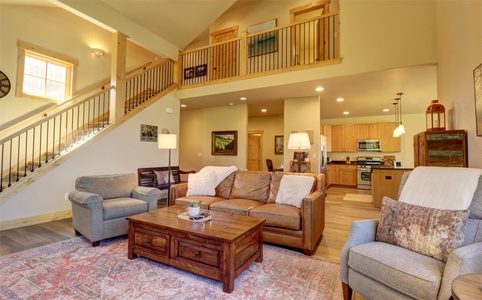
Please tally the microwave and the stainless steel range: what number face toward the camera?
2

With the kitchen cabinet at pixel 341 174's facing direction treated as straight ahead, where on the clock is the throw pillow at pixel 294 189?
The throw pillow is roughly at 12 o'clock from the kitchen cabinet.

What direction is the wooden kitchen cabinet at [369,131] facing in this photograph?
toward the camera

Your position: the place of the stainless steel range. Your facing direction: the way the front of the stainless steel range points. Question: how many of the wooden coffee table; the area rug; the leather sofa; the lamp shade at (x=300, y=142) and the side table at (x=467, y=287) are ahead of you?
5

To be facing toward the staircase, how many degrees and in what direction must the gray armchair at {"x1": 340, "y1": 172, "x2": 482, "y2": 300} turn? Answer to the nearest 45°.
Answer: approximately 45° to its right

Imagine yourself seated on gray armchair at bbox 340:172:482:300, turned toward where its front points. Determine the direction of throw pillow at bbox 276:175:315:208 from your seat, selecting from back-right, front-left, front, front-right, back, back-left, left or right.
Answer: right

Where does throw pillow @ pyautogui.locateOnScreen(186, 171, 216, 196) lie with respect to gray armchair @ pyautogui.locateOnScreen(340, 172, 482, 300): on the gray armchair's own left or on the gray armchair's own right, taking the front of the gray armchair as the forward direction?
on the gray armchair's own right

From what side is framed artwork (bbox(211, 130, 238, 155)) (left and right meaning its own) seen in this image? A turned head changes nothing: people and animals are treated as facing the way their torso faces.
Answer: front

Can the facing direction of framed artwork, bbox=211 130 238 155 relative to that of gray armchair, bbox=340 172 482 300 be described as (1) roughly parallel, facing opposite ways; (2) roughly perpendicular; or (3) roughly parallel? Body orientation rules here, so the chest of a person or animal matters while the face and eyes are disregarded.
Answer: roughly parallel

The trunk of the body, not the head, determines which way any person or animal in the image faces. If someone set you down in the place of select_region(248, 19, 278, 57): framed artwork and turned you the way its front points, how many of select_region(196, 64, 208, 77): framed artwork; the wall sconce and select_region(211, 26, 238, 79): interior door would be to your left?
0

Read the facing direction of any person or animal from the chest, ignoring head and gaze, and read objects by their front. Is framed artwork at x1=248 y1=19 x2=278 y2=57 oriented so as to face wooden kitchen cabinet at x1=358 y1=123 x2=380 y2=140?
no

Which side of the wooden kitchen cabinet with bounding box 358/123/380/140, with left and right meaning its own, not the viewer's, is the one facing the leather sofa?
front

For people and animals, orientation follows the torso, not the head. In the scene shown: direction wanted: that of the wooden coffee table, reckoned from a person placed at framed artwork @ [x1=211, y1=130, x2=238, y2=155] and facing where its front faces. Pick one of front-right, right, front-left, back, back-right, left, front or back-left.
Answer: front

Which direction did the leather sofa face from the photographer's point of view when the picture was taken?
facing the viewer and to the left of the viewer

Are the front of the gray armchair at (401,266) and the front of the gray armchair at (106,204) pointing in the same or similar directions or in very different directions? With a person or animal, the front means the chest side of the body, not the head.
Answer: very different directions

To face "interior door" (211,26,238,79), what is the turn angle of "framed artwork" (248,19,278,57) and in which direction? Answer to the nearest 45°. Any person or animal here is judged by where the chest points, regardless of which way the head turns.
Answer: approximately 45° to its right

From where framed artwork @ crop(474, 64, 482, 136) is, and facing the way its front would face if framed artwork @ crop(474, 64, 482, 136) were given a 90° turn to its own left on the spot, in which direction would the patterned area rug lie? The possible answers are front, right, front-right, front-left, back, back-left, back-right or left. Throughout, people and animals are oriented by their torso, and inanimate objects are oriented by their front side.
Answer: front-right

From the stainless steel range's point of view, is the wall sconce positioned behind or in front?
in front

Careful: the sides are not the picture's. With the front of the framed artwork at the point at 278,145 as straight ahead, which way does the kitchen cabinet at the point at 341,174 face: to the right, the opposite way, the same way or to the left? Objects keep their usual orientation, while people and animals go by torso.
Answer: the same way
